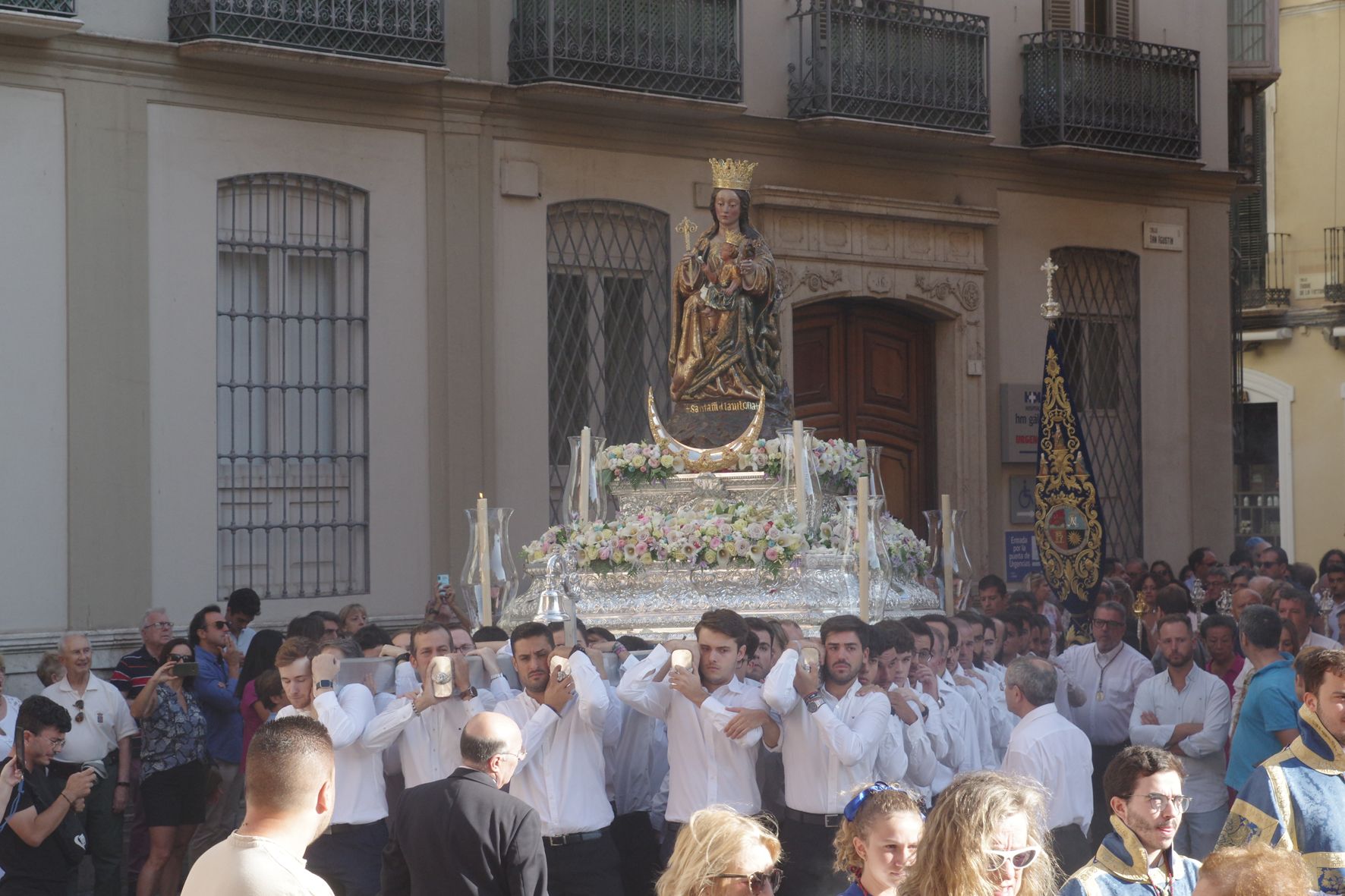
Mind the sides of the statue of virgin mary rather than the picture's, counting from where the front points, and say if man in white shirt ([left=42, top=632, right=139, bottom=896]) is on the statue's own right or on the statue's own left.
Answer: on the statue's own right

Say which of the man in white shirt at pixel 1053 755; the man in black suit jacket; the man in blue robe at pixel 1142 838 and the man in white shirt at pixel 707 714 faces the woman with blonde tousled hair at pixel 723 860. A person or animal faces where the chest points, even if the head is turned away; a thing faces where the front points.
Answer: the man in white shirt at pixel 707 714

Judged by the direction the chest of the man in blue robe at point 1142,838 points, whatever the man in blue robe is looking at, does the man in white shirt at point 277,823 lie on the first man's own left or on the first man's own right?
on the first man's own right

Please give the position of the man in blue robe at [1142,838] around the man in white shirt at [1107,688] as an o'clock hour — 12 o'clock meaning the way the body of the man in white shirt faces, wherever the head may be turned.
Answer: The man in blue robe is roughly at 12 o'clock from the man in white shirt.

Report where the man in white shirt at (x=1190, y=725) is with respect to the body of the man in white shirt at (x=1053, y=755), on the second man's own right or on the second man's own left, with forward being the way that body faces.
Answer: on the second man's own right

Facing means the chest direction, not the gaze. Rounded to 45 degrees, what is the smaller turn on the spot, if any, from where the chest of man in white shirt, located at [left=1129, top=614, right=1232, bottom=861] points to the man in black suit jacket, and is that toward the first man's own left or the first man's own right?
approximately 45° to the first man's own right

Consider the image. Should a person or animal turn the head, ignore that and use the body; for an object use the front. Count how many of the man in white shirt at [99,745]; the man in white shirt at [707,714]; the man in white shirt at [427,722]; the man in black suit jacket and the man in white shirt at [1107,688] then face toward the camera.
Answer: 4
